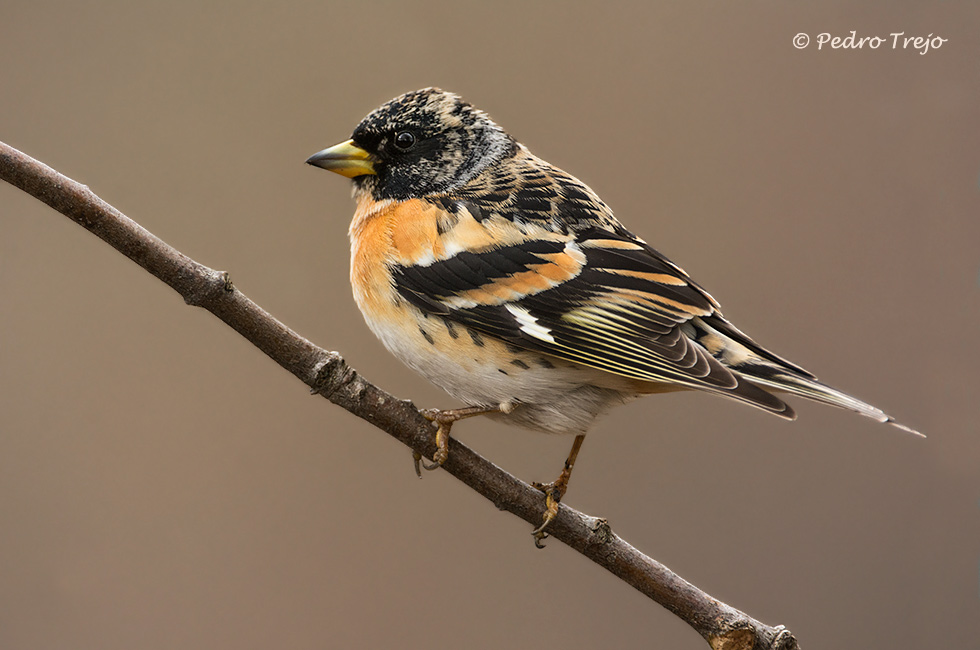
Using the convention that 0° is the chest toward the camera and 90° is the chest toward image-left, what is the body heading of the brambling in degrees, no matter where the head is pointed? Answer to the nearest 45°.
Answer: approximately 90°
